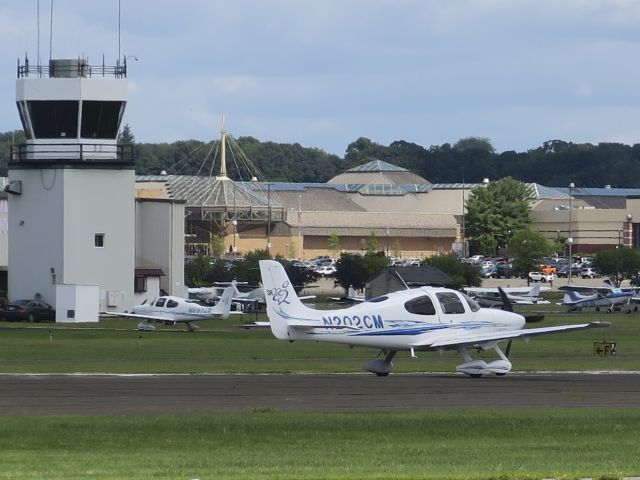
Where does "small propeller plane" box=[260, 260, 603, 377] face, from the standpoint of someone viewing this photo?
facing away from the viewer and to the right of the viewer
